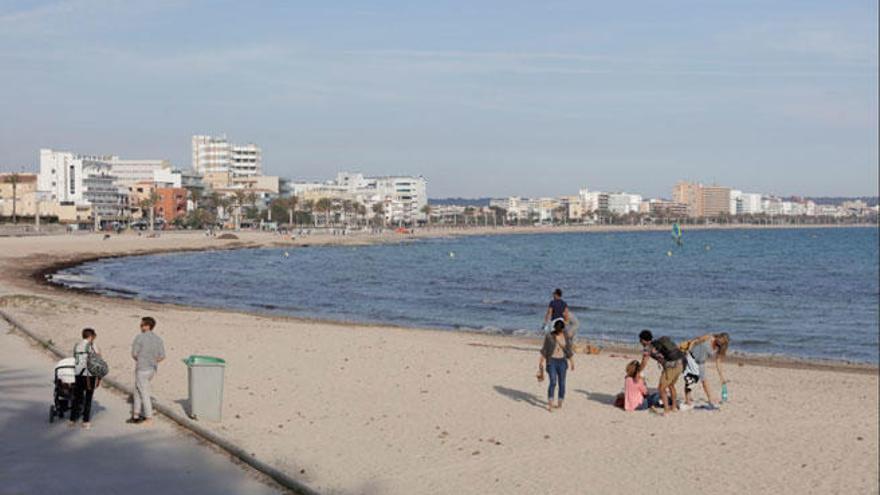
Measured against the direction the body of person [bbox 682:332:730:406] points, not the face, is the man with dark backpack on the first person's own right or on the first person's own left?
on the first person's own right
